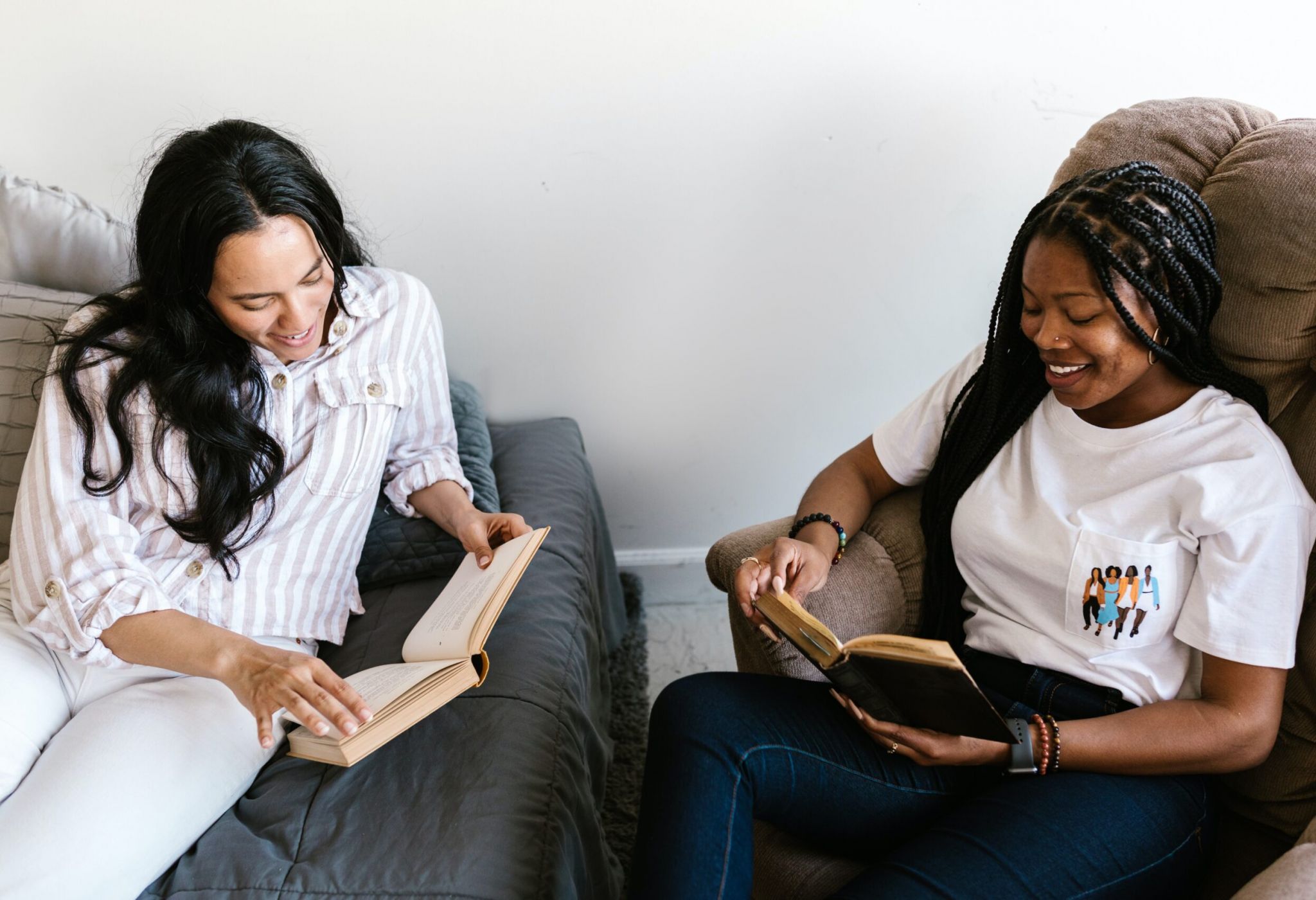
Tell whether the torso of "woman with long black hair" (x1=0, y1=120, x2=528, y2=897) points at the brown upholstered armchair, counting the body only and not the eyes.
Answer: no

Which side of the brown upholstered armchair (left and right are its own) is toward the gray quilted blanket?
front

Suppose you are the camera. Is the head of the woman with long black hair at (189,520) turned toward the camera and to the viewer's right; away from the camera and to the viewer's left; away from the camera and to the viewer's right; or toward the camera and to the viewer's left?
toward the camera and to the viewer's right

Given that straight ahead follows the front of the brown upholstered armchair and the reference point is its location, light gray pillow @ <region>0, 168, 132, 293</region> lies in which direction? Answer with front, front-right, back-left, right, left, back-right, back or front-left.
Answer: front-right

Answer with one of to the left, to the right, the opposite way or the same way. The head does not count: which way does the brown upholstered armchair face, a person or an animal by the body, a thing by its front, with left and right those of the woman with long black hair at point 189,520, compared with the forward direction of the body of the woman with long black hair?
to the right

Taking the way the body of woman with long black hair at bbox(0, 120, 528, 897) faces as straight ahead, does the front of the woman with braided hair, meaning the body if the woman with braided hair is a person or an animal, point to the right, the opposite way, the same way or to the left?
to the right

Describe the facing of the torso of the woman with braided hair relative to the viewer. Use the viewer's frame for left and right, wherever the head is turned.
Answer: facing the viewer and to the left of the viewer

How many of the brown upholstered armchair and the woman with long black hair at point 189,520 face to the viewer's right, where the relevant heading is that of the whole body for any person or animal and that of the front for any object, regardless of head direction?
0

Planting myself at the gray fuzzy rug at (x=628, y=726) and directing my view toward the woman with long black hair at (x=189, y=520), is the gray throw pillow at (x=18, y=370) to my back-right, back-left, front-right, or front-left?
front-right

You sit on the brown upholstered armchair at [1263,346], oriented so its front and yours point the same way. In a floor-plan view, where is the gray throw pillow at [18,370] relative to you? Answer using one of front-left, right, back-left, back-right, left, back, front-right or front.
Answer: front-right

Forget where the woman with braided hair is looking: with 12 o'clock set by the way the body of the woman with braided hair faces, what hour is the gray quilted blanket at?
The gray quilted blanket is roughly at 1 o'clock from the woman with braided hair.

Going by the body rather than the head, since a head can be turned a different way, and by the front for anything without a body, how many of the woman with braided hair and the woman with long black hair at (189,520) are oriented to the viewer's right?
0

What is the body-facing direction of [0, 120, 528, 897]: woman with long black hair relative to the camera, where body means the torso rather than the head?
toward the camera

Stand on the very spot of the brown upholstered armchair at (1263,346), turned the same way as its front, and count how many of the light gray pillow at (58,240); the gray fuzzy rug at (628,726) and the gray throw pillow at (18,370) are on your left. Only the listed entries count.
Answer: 0

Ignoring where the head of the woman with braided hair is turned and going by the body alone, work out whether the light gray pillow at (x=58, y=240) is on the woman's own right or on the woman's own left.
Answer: on the woman's own right

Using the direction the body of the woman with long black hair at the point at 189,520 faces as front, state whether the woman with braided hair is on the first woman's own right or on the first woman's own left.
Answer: on the first woman's own left
